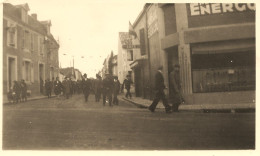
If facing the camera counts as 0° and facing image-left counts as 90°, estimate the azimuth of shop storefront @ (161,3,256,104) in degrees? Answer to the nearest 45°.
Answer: approximately 0°
